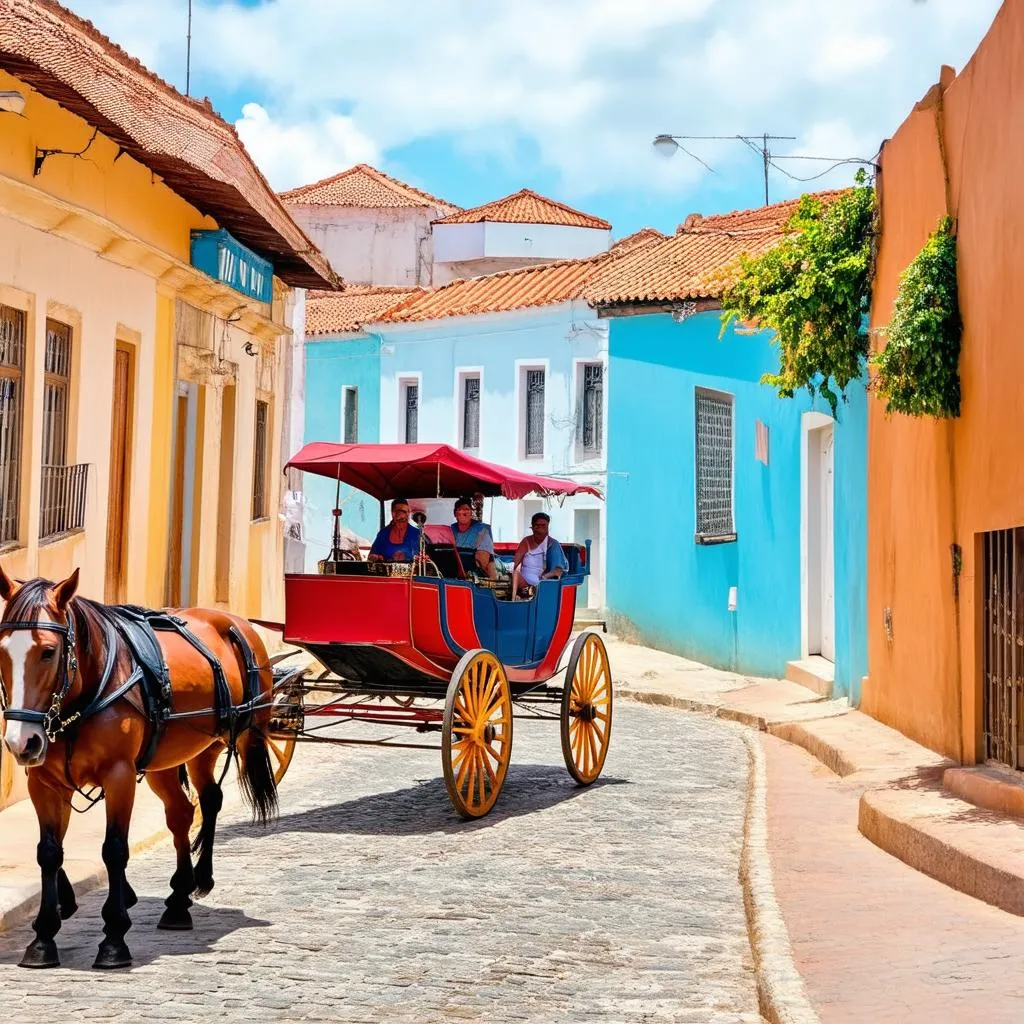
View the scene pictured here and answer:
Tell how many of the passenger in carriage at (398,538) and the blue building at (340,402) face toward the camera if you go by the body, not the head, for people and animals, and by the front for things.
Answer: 2

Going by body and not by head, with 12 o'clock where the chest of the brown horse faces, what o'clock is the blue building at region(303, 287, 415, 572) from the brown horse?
The blue building is roughly at 5 o'clock from the brown horse.

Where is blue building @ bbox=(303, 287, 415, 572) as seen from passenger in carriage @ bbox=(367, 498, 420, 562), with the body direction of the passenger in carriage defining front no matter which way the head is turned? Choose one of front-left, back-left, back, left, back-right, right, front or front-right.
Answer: back

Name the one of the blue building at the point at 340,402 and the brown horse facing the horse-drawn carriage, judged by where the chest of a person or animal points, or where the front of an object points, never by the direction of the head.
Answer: the blue building

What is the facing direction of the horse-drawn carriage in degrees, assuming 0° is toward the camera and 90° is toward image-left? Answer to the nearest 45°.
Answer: approximately 45°

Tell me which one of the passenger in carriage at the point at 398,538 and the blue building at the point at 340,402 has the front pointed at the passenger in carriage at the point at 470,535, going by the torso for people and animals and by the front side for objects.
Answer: the blue building

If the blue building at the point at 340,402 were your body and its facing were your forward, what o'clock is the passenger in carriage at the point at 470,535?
The passenger in carriage is roughly at 12 o'clock from the blue building.
